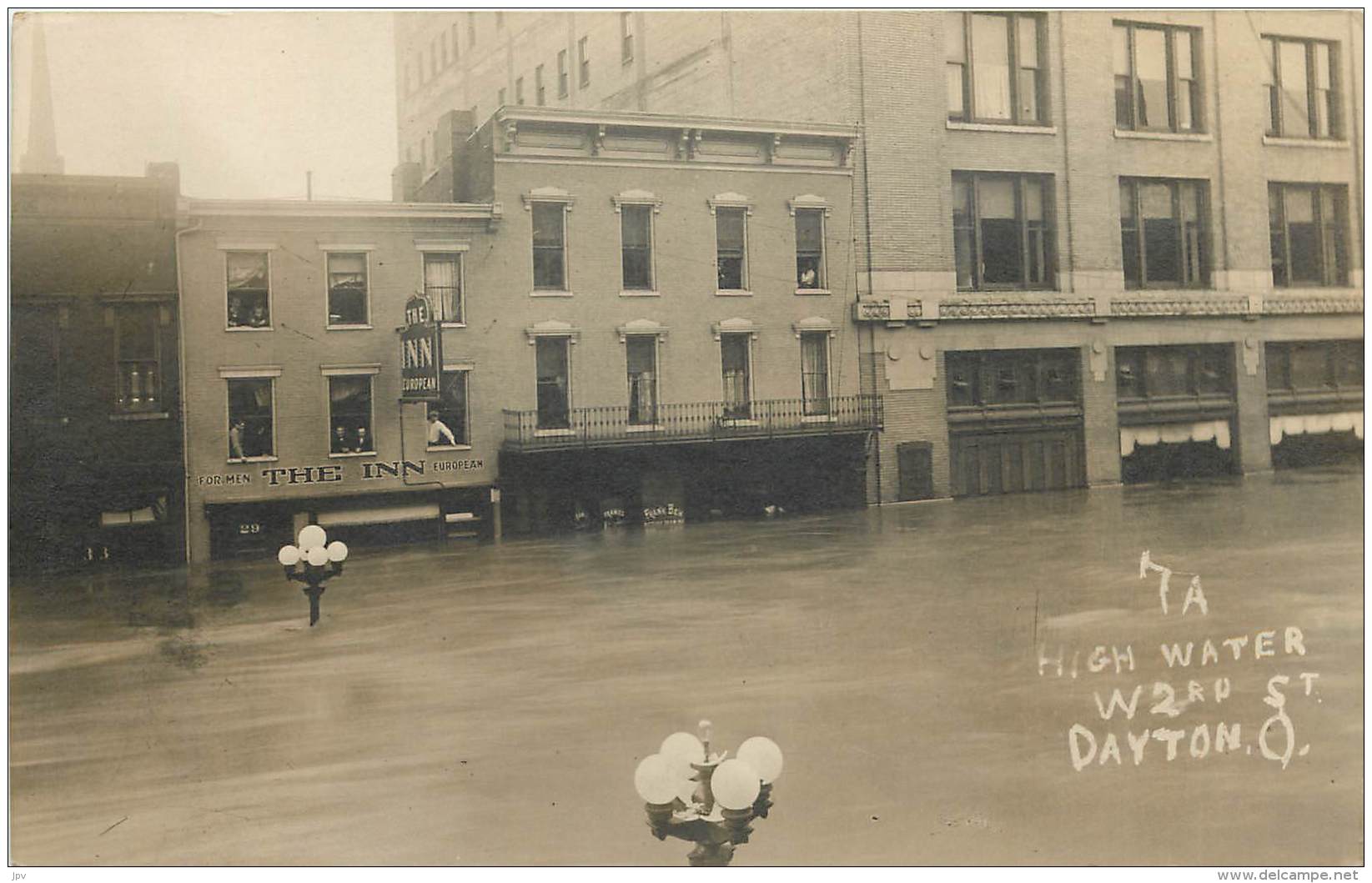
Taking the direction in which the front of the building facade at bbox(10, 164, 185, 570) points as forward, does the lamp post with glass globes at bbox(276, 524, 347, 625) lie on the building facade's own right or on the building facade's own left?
on the building facade's own left

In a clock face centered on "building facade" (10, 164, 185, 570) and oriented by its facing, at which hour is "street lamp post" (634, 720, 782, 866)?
The street lamp post is roughly at 11 o'clock from the building facade.

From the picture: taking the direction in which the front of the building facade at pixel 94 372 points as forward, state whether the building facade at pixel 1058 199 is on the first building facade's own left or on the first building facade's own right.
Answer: on the first building facade's own left

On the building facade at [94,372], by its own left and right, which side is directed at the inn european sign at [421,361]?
left

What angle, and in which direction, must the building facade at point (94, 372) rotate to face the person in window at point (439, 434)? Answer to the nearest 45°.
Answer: approximately 90° to its left

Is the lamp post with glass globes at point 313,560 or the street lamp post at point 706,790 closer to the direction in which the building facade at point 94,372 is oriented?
the street lamp post

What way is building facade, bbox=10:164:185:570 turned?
toward the camera

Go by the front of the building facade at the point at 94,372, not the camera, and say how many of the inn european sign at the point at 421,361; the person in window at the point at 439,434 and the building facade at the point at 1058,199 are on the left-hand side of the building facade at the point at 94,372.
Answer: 3
